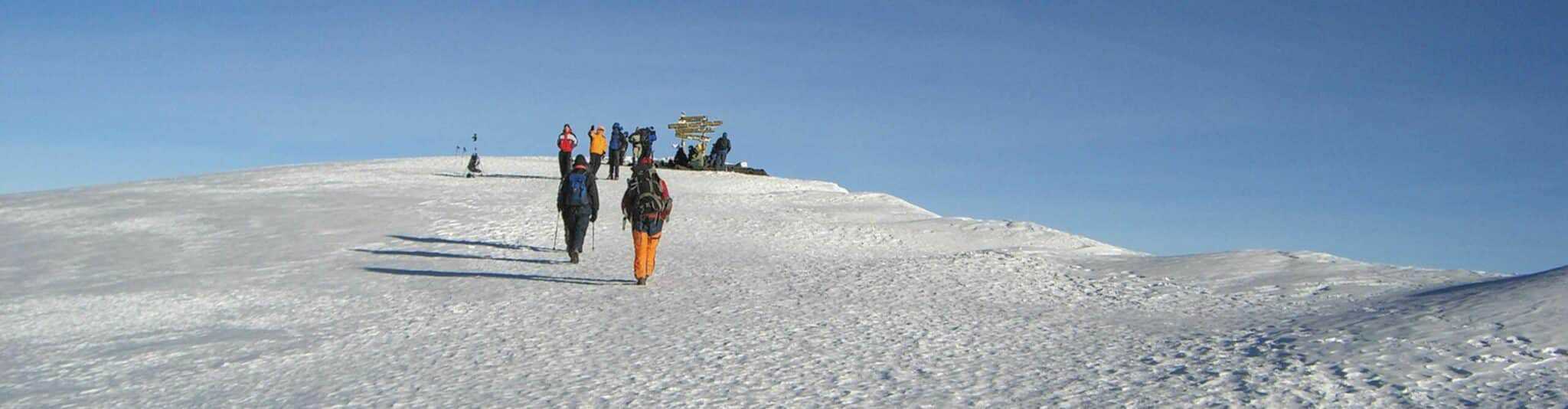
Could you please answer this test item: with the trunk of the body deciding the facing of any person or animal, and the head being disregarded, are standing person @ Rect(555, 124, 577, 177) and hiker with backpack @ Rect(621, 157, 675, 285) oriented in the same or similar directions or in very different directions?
very different directions

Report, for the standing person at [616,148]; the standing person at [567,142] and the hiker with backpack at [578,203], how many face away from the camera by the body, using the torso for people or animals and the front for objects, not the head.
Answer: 2

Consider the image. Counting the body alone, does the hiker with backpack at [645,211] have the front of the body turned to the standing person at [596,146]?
yes

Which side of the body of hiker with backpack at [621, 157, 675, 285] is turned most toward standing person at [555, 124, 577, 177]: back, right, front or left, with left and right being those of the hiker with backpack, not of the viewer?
front

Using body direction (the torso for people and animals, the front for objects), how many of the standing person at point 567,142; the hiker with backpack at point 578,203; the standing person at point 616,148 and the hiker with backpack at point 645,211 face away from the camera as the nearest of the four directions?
3

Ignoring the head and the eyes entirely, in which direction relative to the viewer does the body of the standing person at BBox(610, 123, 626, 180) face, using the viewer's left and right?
facing away from the viewer

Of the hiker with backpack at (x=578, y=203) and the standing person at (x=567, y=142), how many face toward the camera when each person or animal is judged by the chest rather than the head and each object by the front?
1

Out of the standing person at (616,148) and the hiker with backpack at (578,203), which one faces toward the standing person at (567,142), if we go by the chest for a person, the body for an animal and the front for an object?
the hiker with backpack

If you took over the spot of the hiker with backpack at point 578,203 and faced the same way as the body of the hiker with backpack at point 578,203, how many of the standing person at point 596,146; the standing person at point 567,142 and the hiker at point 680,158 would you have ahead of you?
3

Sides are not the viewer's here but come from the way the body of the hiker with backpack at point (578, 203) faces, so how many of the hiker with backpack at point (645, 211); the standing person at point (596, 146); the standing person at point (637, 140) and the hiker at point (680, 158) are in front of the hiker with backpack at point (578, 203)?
3

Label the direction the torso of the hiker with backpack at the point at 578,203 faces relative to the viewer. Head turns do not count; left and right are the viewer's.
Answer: facing away from the viewer
